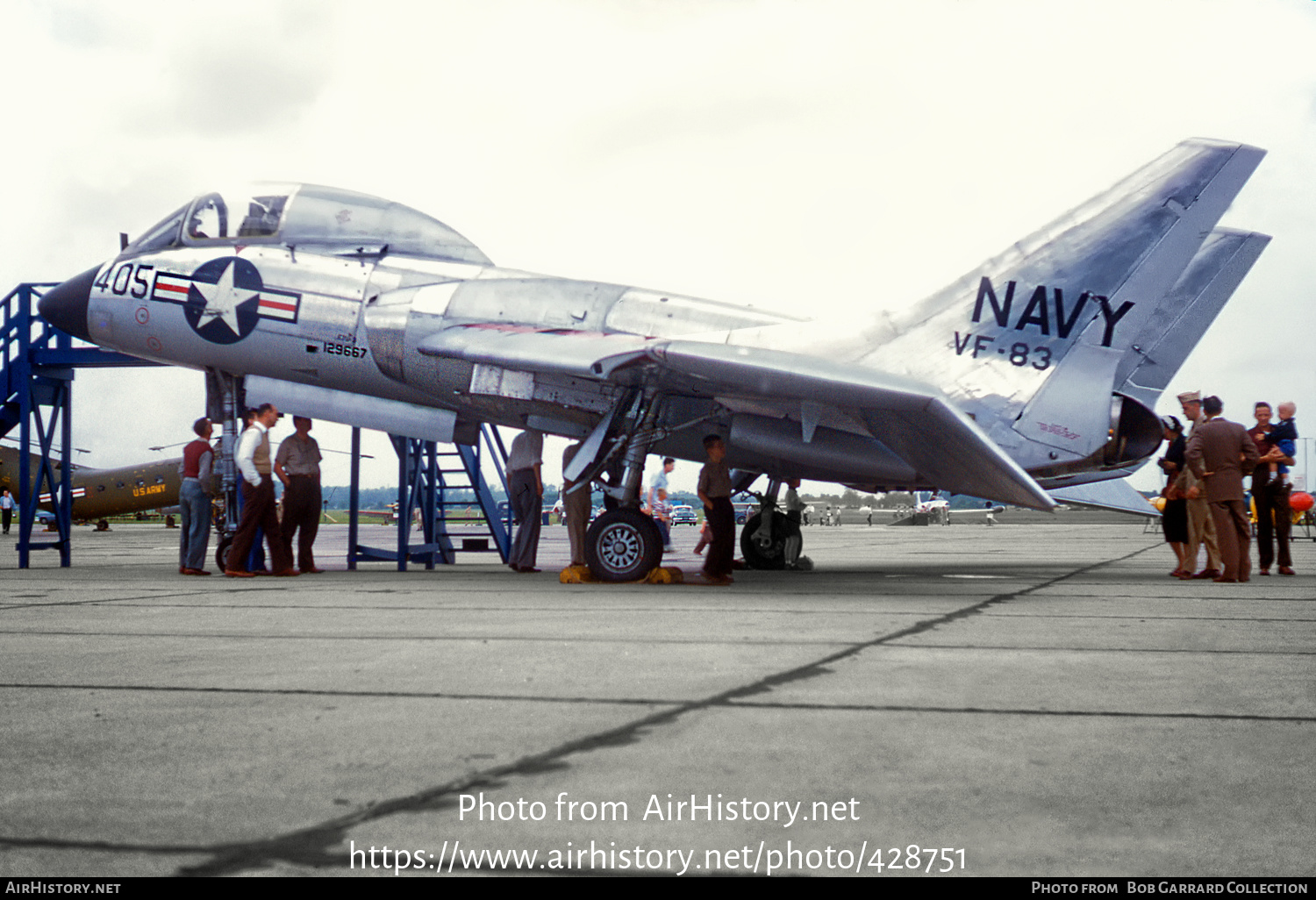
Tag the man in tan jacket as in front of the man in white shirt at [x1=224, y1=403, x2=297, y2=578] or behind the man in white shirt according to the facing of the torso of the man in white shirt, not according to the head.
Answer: in front

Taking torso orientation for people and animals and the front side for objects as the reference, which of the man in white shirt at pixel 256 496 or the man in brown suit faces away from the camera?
the man in brown suit

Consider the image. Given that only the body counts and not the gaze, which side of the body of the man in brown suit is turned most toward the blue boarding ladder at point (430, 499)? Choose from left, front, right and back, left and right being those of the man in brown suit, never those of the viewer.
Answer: left

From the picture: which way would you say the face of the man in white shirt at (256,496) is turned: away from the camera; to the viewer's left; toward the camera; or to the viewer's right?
to the viewer's right

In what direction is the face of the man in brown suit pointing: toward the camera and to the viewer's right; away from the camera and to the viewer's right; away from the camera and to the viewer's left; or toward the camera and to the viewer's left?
away from the camera and to the viewer's left

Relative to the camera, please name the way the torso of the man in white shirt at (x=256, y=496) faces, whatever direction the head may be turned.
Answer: to the viewer's right

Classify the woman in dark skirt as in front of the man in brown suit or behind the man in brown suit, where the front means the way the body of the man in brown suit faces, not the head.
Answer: in front

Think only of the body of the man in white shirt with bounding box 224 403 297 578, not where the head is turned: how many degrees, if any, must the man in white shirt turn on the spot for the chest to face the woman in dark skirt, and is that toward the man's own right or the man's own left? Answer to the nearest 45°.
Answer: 0° — they already face them

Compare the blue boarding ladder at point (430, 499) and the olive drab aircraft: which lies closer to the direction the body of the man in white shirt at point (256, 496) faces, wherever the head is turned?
the blue boarding ladder

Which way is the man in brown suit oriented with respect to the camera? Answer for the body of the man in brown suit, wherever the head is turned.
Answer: away from the camera
